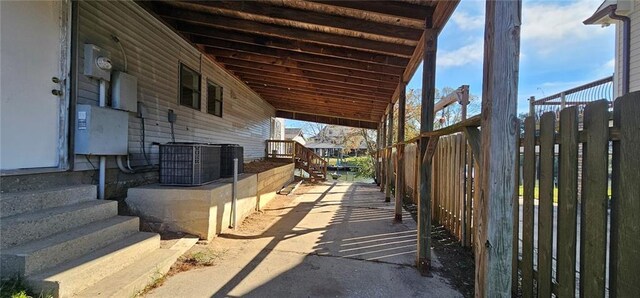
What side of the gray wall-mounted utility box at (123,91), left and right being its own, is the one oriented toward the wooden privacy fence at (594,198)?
front

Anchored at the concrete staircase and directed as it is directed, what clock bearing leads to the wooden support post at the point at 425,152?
The wooden support post is roughly at 11 o'clock from the concrete staircase.

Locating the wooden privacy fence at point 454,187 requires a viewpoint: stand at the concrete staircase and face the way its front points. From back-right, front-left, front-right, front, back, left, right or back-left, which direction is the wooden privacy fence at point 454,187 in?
front-left

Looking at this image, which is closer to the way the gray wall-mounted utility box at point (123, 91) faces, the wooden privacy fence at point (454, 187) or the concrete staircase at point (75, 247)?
the wooden privacy fence

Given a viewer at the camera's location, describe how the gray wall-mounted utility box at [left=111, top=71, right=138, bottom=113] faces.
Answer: facing the viewer and to the right of the viewer

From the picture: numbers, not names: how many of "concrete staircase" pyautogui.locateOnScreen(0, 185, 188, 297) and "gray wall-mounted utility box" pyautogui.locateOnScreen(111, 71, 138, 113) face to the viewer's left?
0

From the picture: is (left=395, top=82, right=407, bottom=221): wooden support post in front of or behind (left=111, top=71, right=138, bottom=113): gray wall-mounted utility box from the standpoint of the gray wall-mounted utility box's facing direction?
in front

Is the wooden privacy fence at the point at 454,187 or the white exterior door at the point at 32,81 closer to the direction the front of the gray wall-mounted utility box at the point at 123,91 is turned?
the wooden privacy fence

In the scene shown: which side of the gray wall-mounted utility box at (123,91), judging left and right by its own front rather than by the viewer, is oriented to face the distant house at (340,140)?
left

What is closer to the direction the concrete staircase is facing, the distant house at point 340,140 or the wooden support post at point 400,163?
the wooden support post

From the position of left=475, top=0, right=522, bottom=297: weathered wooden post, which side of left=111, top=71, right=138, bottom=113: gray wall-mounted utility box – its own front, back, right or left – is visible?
front

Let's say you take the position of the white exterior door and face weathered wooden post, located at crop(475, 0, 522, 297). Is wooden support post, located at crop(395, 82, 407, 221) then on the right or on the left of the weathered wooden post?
left

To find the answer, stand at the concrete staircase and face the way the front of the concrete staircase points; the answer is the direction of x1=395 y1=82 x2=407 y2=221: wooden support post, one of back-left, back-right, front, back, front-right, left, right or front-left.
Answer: front-left

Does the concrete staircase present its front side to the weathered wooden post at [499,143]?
yes

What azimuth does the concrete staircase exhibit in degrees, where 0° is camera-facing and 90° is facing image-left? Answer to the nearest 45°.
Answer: approximately 315°
